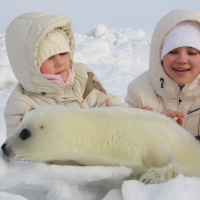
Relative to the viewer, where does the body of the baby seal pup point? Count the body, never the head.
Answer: to the viewer's left
